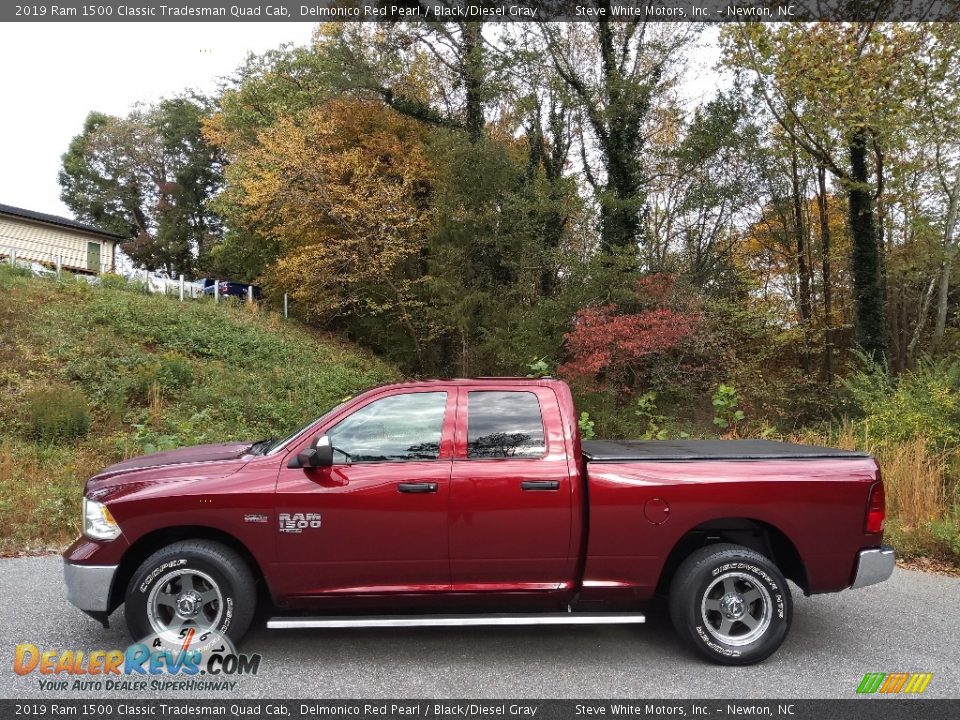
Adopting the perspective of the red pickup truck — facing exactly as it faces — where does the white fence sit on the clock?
The white fence is roughly at 2 o'clock from the red pickup truck.

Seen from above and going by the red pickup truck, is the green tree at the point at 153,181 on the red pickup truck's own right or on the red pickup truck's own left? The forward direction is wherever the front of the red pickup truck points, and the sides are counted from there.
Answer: on the red pickup truck's own right

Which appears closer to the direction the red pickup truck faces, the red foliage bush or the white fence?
the white fence

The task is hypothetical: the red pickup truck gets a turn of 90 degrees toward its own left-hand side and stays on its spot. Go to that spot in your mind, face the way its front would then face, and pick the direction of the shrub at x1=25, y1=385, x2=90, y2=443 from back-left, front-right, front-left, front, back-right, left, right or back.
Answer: back-right

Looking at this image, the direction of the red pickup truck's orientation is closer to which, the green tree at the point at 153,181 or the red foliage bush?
the green tree

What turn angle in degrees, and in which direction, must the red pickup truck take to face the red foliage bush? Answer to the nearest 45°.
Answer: approximately 90° to its right

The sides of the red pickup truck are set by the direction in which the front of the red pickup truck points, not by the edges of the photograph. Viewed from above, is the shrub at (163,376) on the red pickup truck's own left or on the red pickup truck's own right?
on the red pickup truck's own right

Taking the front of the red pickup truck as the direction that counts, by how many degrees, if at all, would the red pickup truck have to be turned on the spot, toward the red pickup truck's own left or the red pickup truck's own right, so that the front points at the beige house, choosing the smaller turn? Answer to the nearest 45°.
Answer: approximately 45° to the red pickup truck's own right

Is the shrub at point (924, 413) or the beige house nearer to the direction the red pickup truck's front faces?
the beige house

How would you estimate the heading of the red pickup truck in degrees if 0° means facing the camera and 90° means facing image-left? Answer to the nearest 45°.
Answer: approximately 90°
